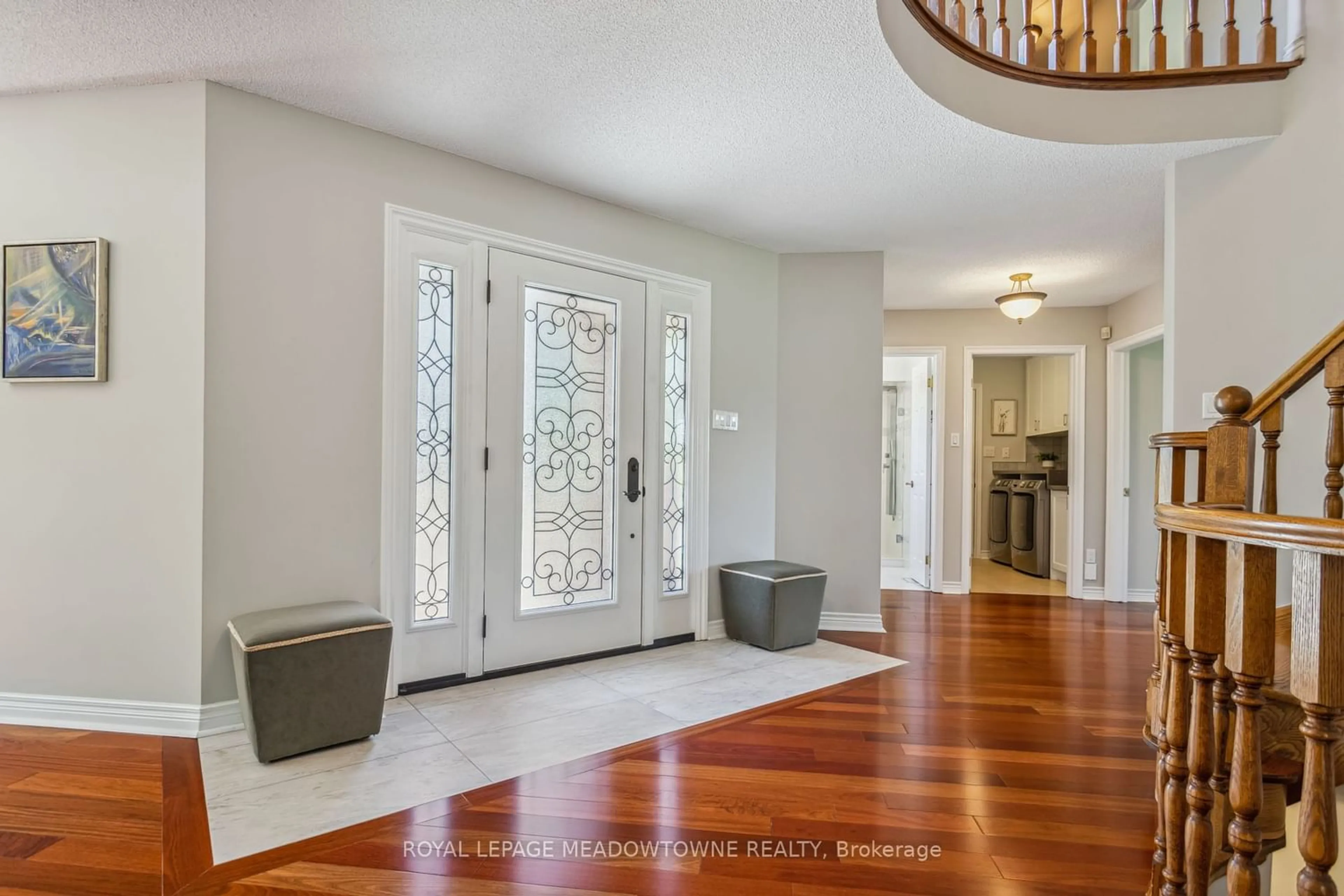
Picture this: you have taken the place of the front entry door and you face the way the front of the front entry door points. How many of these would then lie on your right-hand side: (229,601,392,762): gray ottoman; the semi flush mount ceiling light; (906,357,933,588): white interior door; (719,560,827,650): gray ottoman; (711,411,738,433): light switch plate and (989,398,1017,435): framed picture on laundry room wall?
1

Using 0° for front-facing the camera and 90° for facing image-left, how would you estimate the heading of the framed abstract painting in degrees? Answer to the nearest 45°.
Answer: approximately 45°

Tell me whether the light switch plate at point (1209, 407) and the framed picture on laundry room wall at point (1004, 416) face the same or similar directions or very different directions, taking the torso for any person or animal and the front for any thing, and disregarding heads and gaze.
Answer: same or similar directions

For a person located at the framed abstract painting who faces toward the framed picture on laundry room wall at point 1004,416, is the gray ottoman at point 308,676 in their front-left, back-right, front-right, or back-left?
front-right

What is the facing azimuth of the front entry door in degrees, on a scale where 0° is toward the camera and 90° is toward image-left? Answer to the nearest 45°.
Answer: approximately 315°

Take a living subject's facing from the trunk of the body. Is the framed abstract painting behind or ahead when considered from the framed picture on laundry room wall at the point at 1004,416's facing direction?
ahead

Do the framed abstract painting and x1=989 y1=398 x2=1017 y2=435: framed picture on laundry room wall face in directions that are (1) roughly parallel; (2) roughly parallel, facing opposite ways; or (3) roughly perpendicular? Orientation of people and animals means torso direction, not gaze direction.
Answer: roughly parallel

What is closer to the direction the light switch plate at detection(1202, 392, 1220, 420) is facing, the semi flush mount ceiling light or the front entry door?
the front entry door

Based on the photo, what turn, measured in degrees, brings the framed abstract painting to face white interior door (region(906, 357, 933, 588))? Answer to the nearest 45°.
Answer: approximately 135° to its left

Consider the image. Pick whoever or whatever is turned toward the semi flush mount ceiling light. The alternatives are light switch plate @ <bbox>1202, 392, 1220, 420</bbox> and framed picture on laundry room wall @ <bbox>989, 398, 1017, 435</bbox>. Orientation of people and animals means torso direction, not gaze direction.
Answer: the framed picture on laundry room wall

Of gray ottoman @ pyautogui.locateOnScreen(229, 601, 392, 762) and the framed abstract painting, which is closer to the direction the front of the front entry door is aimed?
the gray ottoman

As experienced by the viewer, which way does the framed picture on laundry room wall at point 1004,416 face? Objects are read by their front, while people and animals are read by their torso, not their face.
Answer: facing the viewer

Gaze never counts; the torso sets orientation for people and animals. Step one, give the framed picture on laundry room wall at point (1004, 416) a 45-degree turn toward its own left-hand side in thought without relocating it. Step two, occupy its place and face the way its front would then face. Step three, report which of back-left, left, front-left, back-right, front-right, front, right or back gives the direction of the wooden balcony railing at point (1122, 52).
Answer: front-right

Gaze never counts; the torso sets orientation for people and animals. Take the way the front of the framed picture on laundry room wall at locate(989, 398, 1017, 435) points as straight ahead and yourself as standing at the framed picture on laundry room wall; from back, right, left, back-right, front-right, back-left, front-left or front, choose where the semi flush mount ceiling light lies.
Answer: front

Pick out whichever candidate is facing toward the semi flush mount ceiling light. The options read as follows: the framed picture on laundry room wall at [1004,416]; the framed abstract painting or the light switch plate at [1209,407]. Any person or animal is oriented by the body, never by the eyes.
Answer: the framed picture on laundry room wall

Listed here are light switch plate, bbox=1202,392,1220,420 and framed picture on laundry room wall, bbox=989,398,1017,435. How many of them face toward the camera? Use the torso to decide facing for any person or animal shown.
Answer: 2

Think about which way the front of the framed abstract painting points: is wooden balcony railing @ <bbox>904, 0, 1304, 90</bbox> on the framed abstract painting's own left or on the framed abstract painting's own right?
on the framed abstract painting's own left

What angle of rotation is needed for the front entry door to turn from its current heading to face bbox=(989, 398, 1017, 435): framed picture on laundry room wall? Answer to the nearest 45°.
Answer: approximately 90° to its left
